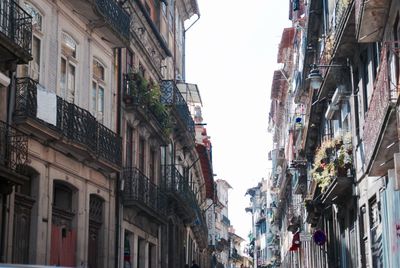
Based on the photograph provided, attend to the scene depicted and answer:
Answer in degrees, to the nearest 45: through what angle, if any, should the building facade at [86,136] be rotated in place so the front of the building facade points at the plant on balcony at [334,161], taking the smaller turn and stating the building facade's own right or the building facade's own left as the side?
approximately 45° to the building facade's own left

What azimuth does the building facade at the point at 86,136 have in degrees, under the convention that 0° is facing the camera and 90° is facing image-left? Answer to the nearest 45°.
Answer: approximately 315°

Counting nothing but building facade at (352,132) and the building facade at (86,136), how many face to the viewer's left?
1

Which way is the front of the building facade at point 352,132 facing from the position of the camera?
facing to the left of the viewer

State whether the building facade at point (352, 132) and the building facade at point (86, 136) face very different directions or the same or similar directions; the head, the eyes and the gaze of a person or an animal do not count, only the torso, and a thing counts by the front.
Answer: very different directions

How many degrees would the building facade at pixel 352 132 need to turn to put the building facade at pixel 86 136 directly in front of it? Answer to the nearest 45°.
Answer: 0° — it already faces it
